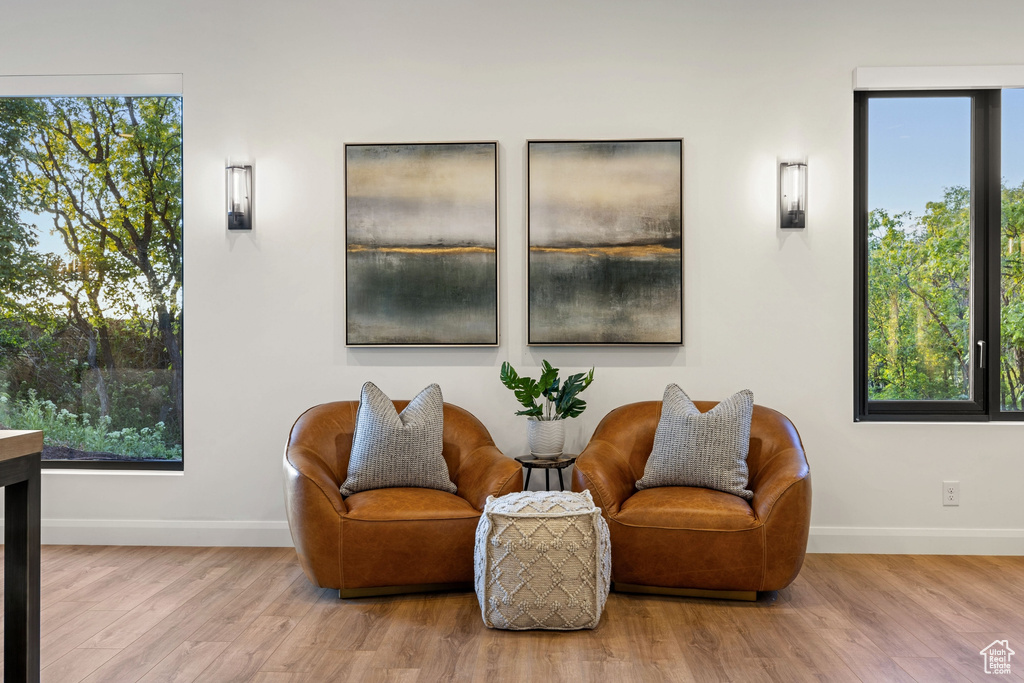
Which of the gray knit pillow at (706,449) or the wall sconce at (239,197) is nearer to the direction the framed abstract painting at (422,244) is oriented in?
the gray knit pillow

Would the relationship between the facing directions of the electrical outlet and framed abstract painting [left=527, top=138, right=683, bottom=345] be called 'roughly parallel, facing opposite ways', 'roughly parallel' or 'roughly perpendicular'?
roughly parallel

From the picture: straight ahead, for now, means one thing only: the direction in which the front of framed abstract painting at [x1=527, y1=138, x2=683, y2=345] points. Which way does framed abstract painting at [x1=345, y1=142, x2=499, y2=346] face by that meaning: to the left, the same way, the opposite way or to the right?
the same way

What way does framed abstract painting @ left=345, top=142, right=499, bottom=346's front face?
toward the camera

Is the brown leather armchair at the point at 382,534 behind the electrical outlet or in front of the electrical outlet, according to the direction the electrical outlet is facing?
in front

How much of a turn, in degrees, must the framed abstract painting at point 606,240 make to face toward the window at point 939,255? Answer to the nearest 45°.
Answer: approximately 90° to its left

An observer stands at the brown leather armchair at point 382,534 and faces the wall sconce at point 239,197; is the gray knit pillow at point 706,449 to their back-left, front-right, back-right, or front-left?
back-right

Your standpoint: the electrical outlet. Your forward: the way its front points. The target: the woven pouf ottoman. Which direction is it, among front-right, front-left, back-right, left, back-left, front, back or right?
front-right

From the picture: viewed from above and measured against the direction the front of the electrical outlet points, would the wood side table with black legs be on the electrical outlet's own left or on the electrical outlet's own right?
on the electrical outlet's own right

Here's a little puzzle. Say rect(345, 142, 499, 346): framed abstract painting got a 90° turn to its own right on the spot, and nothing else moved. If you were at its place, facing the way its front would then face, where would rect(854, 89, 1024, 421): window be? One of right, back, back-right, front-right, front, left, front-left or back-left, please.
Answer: back

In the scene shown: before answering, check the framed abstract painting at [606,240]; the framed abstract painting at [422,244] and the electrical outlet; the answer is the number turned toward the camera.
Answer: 3

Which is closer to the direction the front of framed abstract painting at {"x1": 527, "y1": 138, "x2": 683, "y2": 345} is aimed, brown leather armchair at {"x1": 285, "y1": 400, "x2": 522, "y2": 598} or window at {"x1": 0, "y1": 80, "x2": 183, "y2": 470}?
the brown leather armchair

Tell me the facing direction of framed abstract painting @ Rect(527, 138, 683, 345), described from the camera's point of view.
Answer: facing the viewer

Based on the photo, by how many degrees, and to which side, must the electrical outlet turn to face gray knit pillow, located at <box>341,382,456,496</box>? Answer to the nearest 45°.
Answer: approximately 45° to its right

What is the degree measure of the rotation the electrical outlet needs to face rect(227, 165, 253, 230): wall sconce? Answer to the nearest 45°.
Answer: approximately 45° to its right

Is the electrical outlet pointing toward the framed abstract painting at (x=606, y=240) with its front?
no
